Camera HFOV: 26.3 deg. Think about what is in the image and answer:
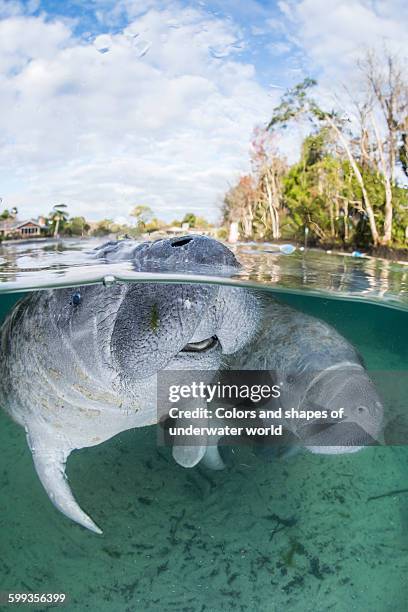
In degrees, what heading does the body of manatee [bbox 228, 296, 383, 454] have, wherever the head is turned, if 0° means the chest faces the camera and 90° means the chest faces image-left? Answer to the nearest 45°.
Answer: approximately 315°

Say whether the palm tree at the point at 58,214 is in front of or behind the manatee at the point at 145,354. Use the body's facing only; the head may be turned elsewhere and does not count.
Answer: behind

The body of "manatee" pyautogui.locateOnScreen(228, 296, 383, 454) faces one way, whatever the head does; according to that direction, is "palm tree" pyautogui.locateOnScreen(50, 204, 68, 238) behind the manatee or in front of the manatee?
behind

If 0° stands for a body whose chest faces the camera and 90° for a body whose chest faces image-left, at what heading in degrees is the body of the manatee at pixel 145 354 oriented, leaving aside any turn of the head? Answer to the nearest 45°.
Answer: approximately 315°

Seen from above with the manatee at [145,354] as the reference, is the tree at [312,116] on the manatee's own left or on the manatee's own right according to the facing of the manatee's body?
on the manatee's own left

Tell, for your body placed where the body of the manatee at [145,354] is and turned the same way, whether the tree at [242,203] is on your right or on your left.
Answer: on your left

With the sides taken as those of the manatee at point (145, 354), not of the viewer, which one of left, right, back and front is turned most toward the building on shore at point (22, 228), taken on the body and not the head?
back
